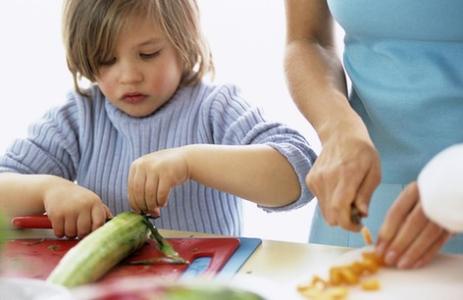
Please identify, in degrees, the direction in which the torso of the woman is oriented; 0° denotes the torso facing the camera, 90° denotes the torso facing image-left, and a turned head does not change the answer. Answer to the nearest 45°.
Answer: approximately 0°

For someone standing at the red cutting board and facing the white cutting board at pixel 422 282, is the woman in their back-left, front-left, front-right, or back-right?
front-left
